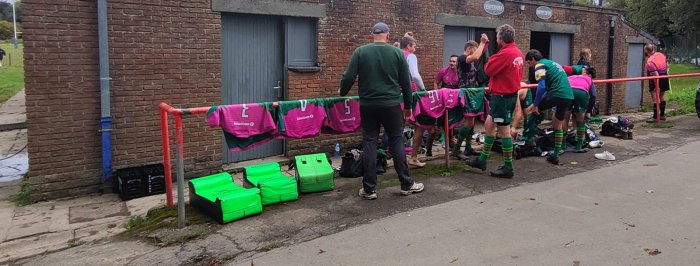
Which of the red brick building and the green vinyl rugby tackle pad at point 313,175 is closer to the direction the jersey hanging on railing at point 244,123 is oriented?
the red brick building

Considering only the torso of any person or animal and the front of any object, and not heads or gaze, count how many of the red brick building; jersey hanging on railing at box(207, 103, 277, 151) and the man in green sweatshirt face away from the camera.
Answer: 2

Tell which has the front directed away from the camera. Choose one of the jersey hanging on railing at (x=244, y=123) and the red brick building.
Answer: the jersey hanging on railing

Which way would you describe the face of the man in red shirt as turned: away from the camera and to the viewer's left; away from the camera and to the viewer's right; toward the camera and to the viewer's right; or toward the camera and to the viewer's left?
away from the camera and to the viewer's left

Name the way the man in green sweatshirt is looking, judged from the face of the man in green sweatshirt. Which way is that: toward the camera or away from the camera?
away from the camera

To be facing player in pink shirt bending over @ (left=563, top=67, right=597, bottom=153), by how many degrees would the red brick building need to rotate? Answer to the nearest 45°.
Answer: approximately 45° to its left

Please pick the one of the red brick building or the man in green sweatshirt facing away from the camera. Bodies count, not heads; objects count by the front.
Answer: the man in green sweatshirt

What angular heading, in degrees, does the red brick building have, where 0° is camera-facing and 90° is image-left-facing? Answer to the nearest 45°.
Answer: approximately 315°

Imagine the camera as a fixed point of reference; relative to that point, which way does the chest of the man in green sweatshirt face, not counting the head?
away from the camera

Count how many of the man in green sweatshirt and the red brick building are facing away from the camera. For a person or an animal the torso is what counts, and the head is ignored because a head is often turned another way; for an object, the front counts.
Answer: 1

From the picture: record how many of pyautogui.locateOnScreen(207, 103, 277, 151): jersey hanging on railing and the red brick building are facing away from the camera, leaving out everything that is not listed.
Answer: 1
